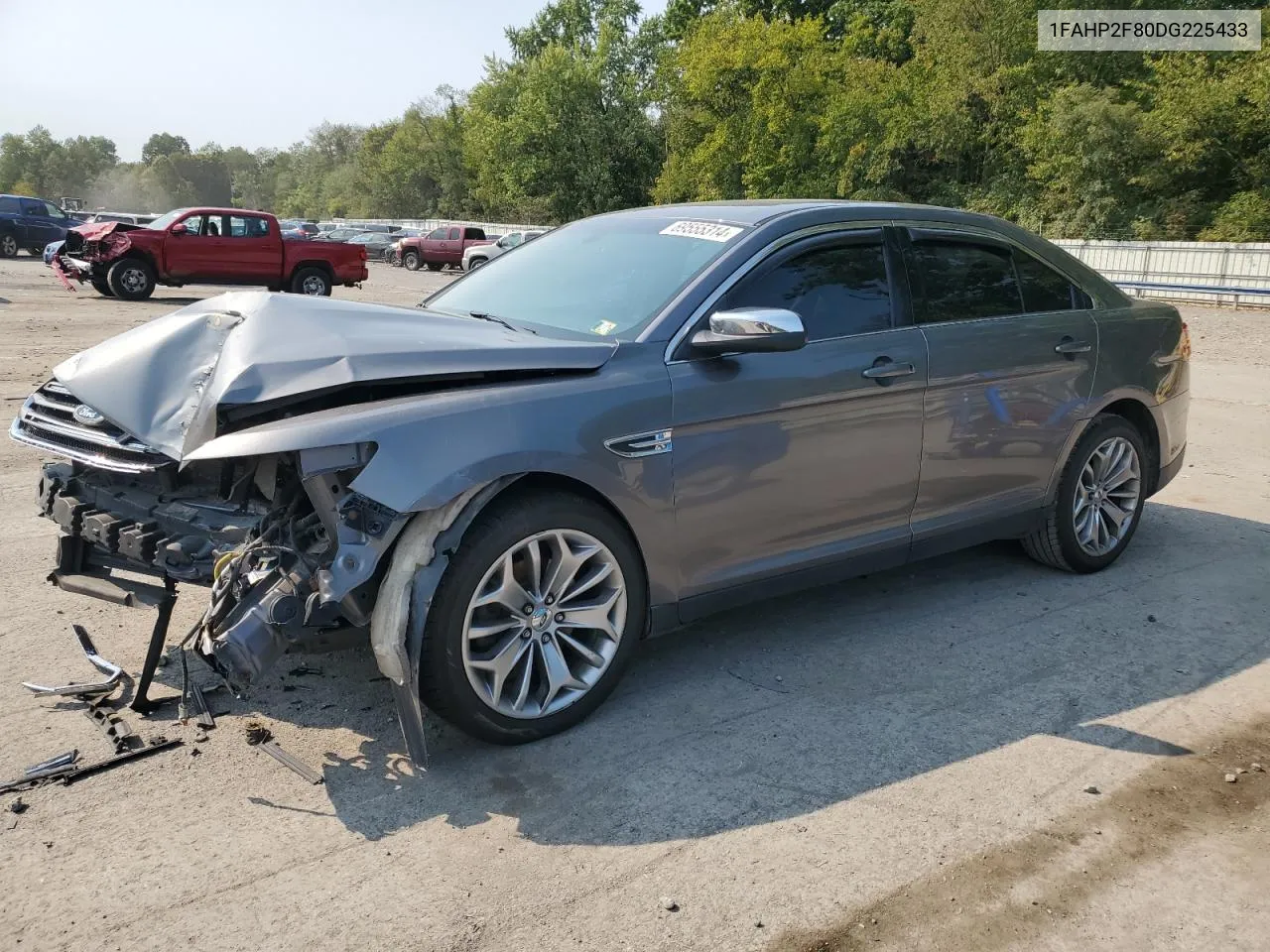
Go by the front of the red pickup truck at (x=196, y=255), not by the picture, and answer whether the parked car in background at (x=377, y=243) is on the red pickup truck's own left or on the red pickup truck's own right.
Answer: on the red pickup truck's own right

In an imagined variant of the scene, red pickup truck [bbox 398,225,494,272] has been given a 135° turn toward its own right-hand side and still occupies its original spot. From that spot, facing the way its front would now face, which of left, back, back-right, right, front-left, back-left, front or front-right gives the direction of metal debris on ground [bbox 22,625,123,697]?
back-right

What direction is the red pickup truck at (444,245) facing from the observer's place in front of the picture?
facing to the left of the viewer

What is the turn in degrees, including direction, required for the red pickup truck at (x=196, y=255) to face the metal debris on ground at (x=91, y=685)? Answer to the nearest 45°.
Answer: approximately 90° to its left

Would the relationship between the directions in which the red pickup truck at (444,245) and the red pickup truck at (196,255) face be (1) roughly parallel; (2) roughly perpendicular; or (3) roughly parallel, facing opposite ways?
roughly parallel

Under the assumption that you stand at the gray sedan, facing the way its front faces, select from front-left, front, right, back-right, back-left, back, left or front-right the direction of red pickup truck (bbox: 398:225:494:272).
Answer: back-right

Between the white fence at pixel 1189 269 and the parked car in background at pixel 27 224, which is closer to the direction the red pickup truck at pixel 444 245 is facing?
the parked car in background

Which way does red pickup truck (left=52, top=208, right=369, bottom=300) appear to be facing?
to the viewer's left

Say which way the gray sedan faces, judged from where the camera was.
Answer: facing the viewer and to the left of the viewer

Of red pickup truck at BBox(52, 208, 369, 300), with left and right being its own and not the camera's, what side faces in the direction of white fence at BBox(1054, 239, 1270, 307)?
back

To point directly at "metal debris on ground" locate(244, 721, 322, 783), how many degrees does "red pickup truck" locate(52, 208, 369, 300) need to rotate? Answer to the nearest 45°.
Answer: approximately 90° to its left

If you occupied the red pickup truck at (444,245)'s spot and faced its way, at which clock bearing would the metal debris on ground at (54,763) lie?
The metal debris on ground is roughly at 9 o'clock from the red pickup truck.

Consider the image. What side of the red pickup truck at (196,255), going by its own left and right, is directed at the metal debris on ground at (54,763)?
left

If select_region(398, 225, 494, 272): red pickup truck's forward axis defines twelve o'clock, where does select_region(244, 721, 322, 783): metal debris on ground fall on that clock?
The metal debris on ground is roughly at 9 o'clock from the red pickup truck.

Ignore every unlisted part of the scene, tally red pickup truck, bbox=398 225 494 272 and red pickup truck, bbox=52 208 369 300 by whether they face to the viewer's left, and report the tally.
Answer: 2
